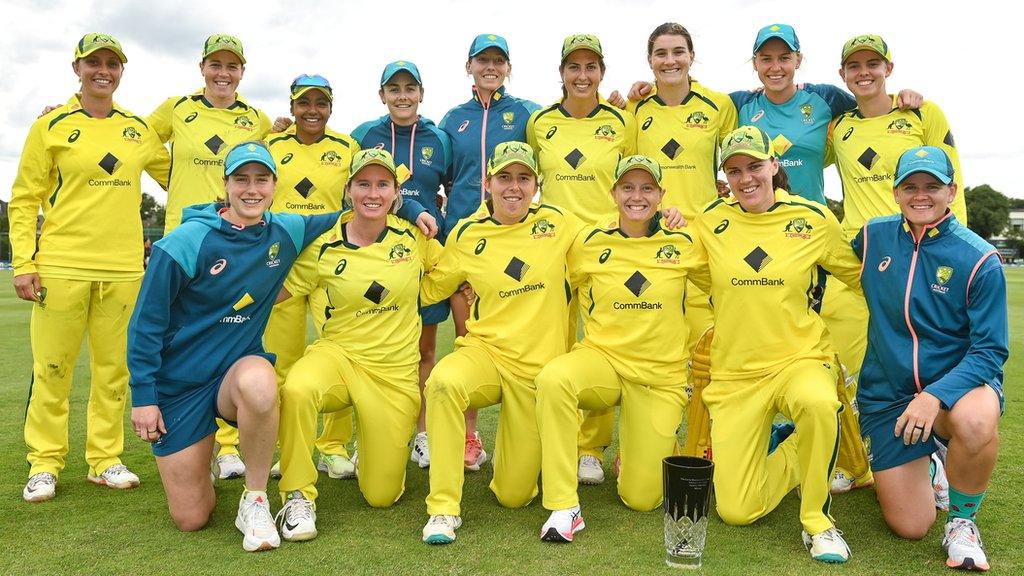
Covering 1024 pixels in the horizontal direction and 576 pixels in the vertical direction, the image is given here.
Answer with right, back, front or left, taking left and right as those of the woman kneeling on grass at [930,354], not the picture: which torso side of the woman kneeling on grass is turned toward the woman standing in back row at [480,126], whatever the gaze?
right

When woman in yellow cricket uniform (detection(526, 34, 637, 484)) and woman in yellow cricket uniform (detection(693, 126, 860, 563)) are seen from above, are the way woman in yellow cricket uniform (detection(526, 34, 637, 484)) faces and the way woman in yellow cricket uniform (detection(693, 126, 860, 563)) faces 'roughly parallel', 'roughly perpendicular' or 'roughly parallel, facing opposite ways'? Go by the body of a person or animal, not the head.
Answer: roughly parallel

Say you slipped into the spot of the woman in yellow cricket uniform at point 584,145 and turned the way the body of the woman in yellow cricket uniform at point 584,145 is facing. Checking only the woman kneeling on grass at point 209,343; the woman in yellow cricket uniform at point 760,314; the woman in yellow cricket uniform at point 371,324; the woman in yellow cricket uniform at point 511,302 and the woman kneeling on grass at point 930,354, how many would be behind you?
0

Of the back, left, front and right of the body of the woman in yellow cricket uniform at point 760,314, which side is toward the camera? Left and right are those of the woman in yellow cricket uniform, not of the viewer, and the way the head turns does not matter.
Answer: front

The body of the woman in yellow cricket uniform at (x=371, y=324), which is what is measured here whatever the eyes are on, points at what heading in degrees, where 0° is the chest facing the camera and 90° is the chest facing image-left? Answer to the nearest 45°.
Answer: approximately 0°

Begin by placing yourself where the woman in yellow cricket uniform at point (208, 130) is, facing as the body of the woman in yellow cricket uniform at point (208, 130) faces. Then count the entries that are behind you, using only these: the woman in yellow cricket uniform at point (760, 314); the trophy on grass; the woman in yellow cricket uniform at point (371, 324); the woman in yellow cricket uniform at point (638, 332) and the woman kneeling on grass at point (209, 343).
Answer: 0

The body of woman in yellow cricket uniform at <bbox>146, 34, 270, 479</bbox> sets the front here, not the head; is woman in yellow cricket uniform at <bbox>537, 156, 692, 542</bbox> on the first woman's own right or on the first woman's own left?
on the first woman's own left

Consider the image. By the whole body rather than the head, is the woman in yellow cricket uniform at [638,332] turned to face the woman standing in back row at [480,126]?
no

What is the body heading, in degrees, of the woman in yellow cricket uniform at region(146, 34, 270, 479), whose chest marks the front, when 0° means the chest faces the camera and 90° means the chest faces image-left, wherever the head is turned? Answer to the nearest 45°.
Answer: approximately 0°

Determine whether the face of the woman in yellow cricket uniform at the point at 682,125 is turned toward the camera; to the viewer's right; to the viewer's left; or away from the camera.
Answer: toward the camera

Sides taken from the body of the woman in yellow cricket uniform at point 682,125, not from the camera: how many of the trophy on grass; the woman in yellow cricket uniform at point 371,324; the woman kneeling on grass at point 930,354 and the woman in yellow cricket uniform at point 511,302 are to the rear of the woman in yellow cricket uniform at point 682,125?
0

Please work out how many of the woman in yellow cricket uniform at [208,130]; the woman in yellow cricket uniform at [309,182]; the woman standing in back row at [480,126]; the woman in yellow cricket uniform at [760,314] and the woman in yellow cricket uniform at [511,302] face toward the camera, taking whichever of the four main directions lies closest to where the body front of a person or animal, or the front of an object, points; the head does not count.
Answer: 5

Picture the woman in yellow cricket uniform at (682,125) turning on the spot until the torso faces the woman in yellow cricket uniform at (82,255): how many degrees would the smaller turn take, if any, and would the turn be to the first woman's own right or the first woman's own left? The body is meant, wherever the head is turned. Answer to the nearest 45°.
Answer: approximately 90° to the first woman's own right

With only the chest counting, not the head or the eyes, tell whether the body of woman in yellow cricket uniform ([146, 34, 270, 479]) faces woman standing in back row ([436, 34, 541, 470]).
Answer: no

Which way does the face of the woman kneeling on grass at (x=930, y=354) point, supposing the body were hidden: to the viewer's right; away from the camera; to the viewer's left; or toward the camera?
toward the camera

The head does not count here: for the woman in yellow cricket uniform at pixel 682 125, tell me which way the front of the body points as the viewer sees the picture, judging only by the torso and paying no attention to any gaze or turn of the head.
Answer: toward the camera

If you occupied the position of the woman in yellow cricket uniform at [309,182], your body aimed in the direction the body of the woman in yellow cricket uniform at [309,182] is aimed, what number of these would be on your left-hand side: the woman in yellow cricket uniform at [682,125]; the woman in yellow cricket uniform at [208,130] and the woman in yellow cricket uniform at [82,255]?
1

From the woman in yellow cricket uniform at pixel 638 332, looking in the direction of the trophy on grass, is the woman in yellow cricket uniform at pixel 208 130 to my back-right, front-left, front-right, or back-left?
back-right

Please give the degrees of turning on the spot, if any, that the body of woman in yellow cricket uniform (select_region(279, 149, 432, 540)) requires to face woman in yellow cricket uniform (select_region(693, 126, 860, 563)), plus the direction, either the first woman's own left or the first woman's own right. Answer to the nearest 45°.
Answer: approximately 90° to the first woman's own left

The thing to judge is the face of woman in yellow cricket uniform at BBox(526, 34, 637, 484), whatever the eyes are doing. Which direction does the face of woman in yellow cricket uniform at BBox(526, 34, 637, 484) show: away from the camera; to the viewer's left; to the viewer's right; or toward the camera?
toward the camera

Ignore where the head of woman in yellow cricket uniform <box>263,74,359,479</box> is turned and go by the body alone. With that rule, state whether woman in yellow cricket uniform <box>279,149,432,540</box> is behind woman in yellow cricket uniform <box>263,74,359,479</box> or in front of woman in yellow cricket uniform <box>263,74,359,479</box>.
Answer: in front

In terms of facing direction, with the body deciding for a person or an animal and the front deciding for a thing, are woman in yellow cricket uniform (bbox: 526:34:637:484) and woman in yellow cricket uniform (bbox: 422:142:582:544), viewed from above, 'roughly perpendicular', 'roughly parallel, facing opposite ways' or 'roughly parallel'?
roughly parallel
